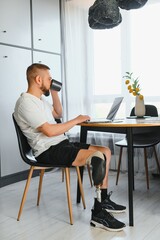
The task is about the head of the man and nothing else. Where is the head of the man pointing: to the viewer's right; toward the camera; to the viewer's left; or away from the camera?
to the viewer's right

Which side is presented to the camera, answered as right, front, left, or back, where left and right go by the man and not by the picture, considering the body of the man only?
right

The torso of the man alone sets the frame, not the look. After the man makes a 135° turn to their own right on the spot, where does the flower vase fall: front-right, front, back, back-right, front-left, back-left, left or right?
back
